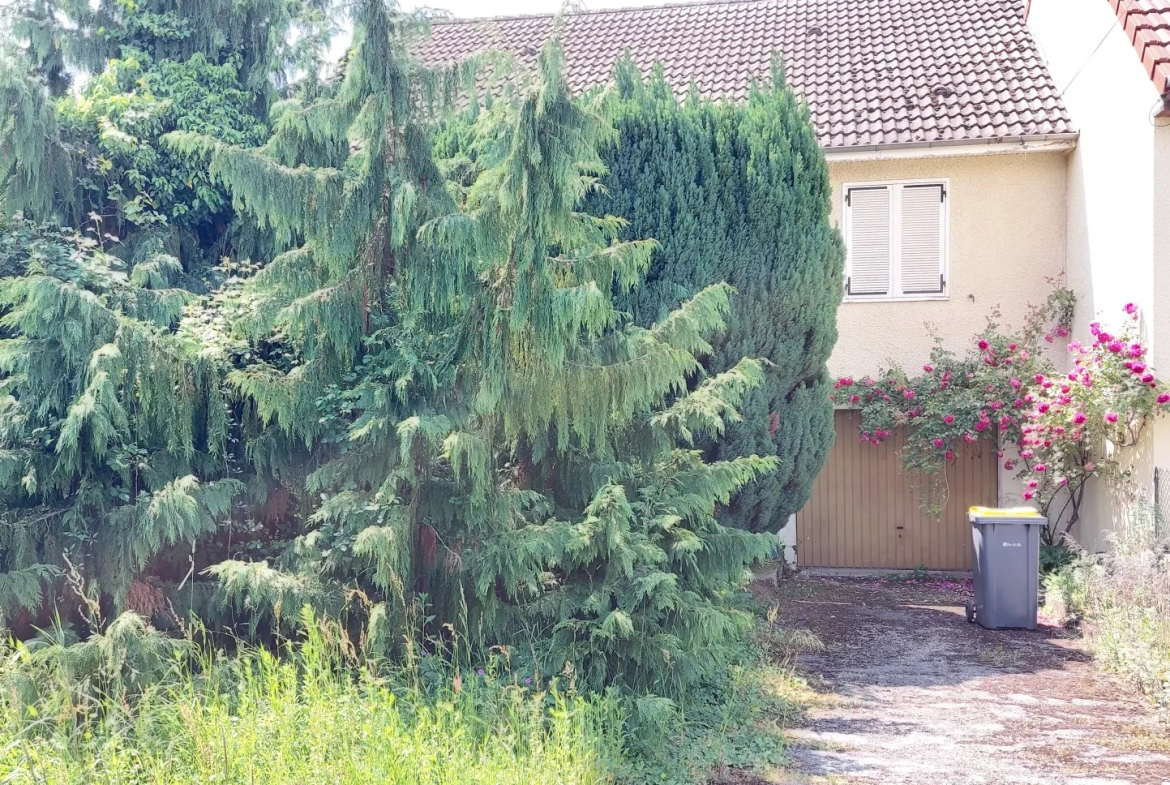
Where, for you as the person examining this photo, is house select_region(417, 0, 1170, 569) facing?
facing the viewer

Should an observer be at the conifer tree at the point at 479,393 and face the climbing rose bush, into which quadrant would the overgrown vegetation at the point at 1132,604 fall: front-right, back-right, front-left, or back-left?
front-right

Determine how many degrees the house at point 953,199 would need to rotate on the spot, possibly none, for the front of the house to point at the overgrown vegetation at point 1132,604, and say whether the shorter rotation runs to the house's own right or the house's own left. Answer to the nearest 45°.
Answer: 0° — it already faces it

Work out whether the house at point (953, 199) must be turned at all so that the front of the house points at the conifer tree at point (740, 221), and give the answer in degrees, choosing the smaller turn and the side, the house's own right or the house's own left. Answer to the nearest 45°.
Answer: approximately 45° to the house's own right
